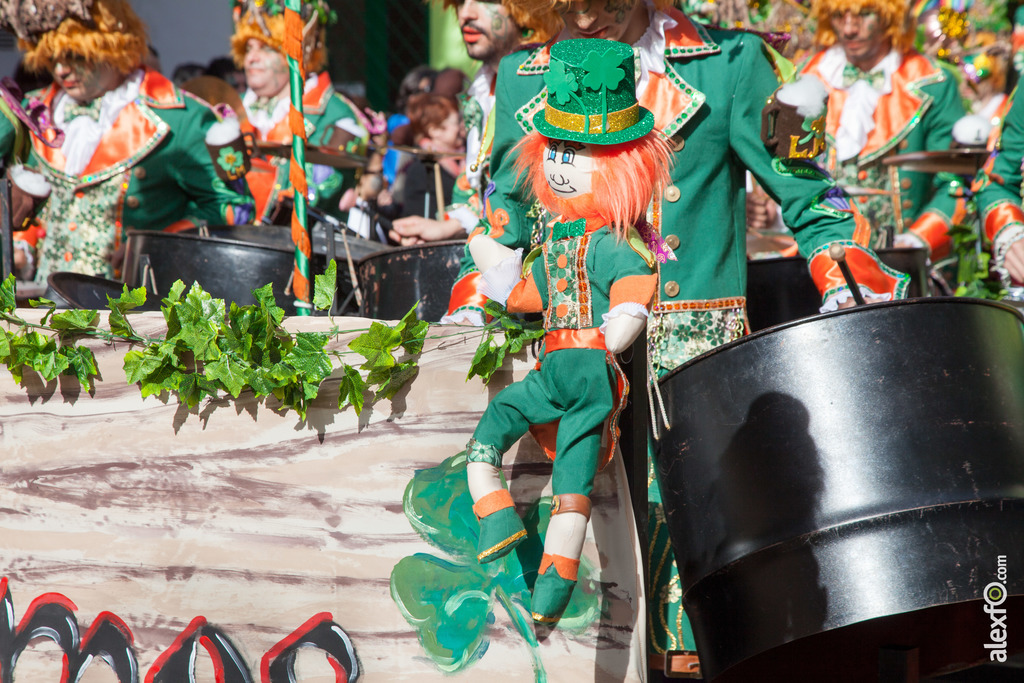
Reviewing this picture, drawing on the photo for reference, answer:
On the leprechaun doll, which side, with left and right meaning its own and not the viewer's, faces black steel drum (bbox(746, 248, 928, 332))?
back

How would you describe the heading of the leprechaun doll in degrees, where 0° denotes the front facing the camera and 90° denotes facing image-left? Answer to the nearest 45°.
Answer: approximately 45°

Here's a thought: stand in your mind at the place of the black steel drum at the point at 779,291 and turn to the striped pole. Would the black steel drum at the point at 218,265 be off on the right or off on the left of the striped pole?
right

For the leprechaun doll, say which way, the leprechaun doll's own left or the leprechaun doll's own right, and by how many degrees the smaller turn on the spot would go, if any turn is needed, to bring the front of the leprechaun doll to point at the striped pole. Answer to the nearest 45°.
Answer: approximately 90° to the leprechaun doll's own right

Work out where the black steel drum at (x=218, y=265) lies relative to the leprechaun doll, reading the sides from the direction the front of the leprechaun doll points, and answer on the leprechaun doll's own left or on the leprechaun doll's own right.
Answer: on the leprechaun doll's own right

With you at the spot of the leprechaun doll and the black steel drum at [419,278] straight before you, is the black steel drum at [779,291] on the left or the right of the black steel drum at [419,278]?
right
